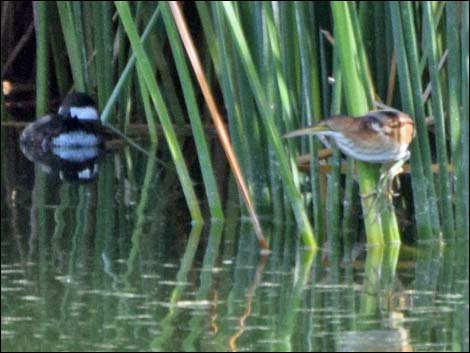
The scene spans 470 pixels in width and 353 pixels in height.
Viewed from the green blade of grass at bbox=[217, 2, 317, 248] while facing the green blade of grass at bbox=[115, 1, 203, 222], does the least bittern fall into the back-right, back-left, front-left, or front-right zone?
back-right

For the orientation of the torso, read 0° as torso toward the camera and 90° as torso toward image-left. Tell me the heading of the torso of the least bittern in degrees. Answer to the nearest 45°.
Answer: approximately 90°

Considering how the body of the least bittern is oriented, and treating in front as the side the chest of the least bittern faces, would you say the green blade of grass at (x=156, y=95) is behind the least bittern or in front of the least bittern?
in front

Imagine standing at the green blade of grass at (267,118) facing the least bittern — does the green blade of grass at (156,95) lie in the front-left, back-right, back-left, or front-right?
back-left

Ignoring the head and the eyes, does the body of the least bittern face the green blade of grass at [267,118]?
yes
